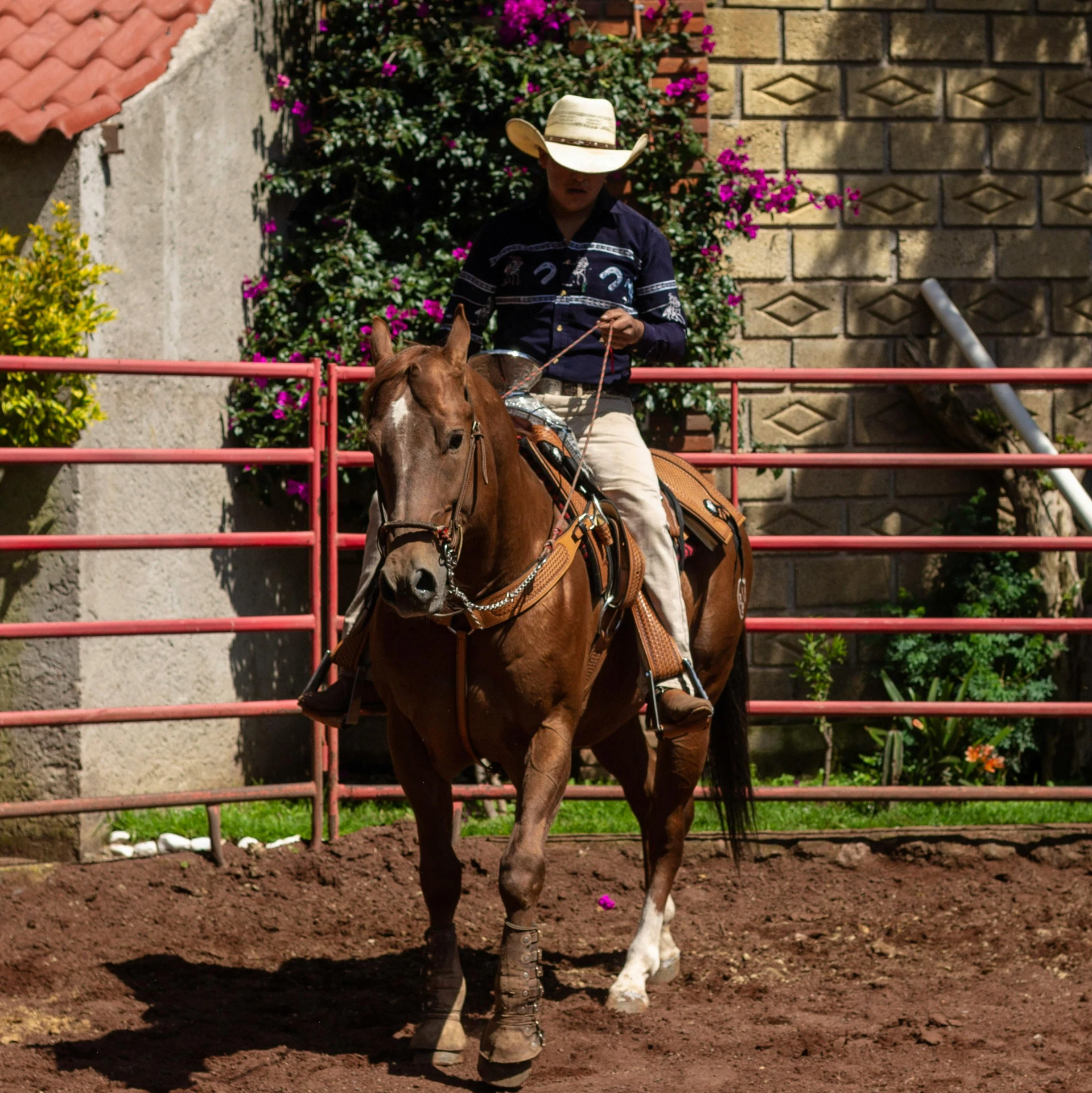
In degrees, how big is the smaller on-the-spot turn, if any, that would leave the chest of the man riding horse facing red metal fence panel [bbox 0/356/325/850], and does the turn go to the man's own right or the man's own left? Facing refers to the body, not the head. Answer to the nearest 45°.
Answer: approximately 135° to the man's own right

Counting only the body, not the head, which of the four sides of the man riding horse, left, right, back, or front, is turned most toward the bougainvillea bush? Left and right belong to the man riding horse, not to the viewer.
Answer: back

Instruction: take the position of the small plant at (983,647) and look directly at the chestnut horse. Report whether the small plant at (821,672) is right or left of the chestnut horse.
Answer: right

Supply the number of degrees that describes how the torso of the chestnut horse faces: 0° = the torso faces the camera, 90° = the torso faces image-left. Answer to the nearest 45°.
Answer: approximately 45°

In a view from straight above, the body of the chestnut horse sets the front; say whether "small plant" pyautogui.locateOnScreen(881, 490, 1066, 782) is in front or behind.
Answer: behind

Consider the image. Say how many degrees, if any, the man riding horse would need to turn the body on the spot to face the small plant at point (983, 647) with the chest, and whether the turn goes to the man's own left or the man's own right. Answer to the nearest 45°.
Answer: approximately 135° to the man's own left

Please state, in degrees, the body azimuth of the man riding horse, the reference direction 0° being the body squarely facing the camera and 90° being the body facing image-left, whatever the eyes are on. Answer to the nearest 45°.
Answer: approximately 0°

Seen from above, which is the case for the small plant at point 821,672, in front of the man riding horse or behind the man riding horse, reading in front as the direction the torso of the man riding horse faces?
behind

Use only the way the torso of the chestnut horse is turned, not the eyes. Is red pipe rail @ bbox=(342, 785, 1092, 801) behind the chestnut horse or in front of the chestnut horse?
behind

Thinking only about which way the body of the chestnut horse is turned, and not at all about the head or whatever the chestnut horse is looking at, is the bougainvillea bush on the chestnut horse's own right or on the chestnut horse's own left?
on the chestnut horse's own right
